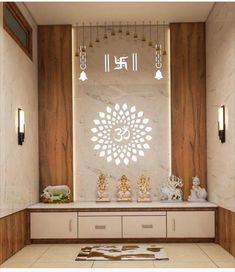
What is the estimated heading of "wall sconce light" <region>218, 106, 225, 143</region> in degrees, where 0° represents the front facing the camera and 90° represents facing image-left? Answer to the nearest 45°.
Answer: approximately 90°

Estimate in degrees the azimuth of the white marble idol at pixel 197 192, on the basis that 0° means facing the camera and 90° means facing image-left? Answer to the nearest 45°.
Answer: approximately 0°

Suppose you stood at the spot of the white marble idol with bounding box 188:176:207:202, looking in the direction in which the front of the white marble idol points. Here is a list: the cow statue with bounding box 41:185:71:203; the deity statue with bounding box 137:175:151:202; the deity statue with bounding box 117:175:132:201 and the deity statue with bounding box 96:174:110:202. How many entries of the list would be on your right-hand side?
4

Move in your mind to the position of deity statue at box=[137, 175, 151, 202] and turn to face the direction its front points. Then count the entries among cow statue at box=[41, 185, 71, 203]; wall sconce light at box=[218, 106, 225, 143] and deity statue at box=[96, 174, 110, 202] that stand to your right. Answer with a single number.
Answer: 2

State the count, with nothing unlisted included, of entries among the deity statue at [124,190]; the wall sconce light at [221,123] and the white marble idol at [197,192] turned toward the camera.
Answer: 2

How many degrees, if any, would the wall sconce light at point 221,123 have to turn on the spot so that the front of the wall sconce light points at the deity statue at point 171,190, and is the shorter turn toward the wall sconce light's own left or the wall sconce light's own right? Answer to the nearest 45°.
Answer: approximately 45° to the wall sconce light's own right

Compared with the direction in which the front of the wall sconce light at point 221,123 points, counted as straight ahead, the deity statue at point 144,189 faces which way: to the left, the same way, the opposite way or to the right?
to the left

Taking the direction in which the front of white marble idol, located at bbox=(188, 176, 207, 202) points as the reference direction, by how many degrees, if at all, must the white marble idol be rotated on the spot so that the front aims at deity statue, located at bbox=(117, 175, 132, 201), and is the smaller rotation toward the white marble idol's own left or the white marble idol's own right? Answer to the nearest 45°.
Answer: approximately 90° to the white marble idol's own right

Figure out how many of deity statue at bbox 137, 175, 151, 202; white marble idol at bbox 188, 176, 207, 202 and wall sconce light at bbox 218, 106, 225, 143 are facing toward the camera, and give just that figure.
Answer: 2

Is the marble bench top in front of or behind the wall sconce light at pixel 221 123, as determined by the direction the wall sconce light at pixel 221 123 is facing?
in front

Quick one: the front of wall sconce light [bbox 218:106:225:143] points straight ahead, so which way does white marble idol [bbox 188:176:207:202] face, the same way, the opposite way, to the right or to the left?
to the left
